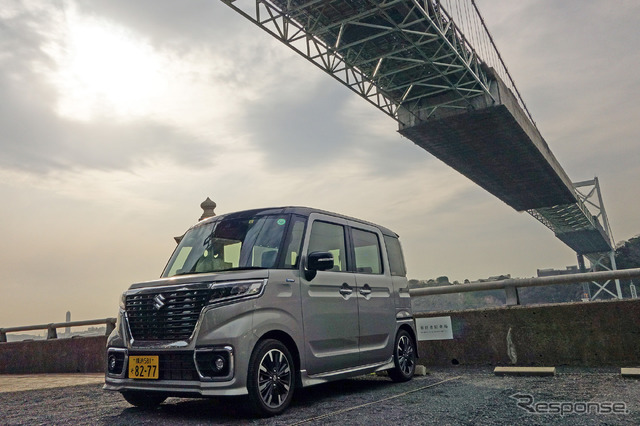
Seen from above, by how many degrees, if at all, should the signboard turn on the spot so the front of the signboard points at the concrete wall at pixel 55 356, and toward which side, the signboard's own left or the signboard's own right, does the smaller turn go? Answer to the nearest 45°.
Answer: approximately 90° to the signboard's own right

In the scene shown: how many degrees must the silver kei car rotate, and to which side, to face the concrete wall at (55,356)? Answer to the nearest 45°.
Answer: approximately 90° to its right

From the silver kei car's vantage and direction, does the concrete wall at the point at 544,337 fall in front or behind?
behind

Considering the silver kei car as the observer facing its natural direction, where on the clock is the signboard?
The signboard is roughly at 6 o'clock from the silver kei car.

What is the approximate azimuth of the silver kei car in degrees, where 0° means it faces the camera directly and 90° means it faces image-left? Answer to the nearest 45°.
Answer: approximately 45°

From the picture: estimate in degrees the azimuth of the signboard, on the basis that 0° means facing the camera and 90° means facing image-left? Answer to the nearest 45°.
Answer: approximately 0°

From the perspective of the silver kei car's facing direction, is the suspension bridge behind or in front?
behind

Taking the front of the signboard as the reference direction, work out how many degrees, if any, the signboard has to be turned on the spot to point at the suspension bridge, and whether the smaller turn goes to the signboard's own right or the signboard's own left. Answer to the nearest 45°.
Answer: approximately 180°
